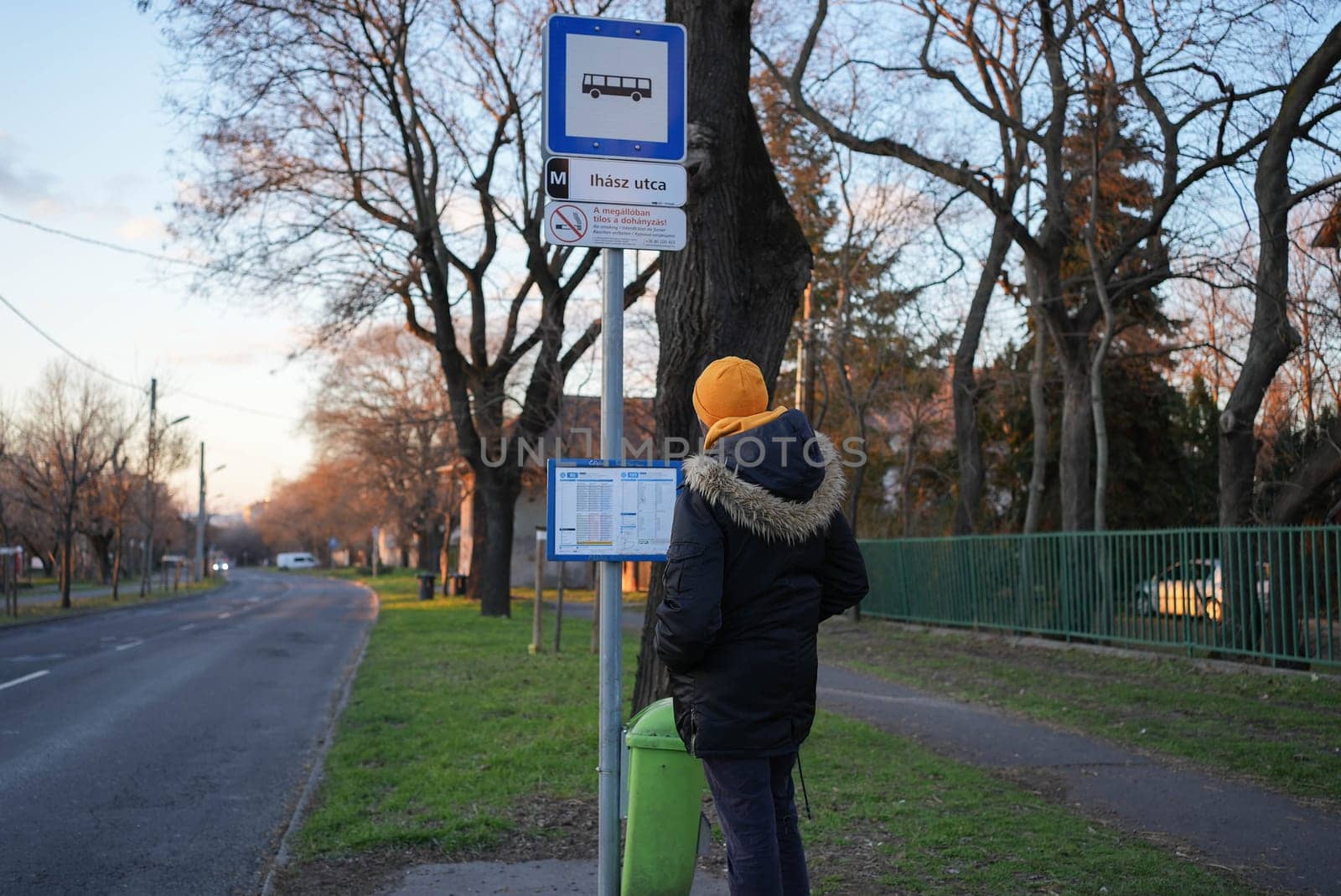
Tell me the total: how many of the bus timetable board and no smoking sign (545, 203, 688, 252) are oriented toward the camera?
2

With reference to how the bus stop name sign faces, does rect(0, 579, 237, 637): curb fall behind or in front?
behind

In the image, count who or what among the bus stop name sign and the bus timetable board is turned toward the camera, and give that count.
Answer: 2

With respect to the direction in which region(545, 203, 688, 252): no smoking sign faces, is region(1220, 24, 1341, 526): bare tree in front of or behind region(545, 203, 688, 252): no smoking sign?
behind

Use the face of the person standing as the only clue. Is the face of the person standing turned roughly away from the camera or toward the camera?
away from the camera

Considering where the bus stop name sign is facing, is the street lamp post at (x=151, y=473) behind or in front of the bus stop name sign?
behind

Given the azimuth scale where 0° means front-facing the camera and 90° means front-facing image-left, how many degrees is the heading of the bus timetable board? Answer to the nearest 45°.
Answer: approximately 0°

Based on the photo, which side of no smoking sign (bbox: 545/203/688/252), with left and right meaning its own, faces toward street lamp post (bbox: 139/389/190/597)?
back
